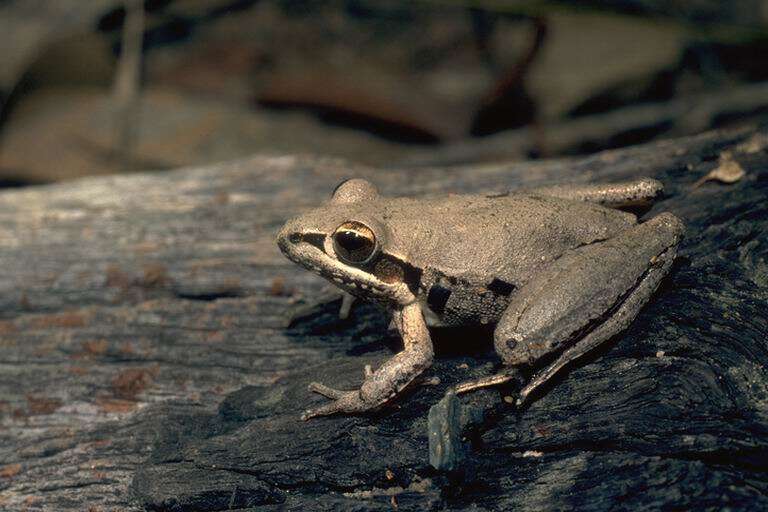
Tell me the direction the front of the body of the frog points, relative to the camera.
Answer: to the viewer's left
